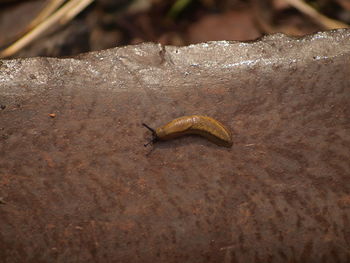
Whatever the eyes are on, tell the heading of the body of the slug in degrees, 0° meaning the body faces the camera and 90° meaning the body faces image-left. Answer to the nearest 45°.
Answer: approximately 90°

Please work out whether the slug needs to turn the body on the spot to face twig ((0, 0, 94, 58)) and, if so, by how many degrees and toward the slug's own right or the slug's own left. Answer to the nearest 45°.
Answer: approximately 45° to the slug's own right
